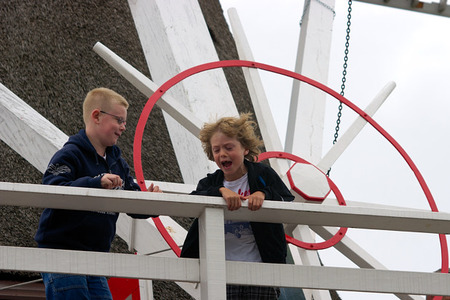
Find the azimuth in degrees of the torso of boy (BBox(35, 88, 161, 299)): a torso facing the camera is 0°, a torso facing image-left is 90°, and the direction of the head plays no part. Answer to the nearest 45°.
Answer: approximately 315°

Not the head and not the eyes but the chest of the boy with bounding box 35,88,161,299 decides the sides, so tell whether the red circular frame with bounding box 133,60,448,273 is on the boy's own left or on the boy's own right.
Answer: on the boy's own left

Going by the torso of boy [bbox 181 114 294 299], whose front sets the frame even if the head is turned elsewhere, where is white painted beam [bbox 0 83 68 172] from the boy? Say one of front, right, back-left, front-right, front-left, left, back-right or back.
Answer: back-right

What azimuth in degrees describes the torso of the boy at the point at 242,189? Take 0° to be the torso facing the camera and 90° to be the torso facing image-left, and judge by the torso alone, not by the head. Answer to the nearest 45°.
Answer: approximately 0°

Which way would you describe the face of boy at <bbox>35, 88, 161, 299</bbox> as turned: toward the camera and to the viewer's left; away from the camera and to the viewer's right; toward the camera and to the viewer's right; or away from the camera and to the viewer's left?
toward the camera and to the viewer's right

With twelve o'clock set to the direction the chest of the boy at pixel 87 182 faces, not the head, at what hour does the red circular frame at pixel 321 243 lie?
The red circular frame is roughly at 9 o'clock from the boy.

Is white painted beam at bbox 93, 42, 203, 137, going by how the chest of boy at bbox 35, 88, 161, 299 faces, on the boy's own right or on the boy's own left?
on the boy's own left

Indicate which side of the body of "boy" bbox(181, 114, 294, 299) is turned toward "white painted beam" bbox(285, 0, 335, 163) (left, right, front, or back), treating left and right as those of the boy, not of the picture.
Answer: back
